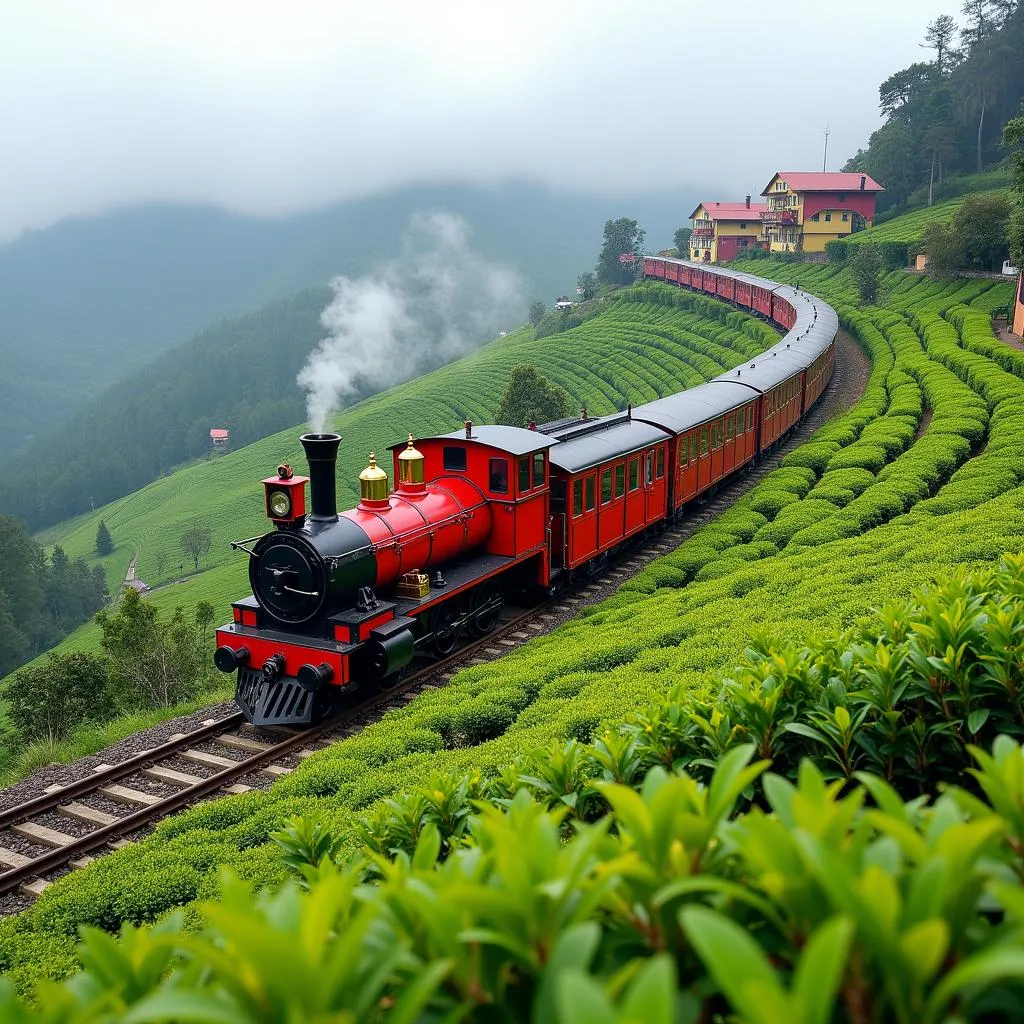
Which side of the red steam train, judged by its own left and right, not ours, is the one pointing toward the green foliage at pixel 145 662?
front

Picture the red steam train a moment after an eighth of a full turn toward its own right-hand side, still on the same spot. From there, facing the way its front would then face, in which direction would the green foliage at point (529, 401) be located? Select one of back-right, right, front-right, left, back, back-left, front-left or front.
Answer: right

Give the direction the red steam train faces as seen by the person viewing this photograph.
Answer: facing the viewer and to the left of the viewer

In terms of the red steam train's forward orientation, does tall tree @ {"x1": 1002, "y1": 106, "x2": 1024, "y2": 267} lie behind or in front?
behind
